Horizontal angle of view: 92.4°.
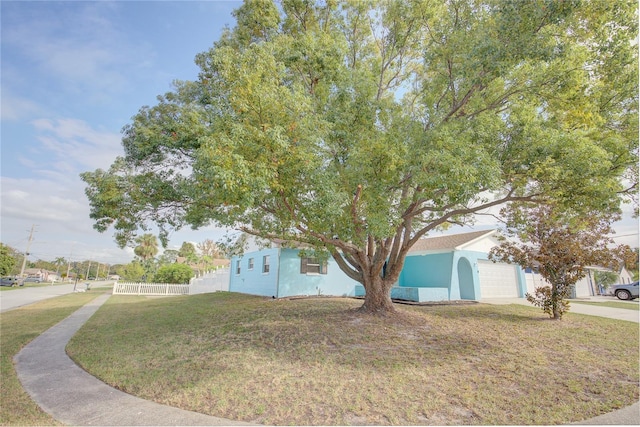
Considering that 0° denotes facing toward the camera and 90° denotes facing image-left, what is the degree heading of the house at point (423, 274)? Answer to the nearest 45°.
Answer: approximately 315°

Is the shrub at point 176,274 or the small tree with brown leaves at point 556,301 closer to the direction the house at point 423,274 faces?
the small tree with brown leaves

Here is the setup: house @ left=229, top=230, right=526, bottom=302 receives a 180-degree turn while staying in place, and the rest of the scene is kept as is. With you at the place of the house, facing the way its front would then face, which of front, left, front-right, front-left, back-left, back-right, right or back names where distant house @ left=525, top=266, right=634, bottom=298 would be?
right

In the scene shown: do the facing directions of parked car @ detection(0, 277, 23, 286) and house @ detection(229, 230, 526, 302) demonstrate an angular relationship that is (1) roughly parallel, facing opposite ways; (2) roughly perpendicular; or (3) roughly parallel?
roughly perpendicular
